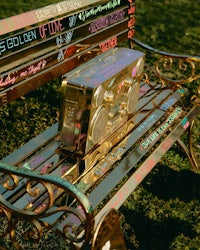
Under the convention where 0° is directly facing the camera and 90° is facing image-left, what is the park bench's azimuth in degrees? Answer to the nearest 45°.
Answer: approximately 315°
